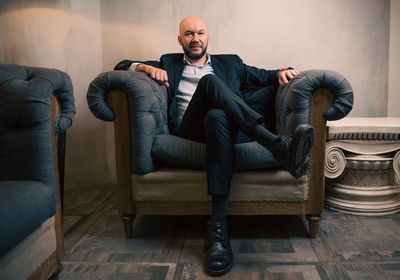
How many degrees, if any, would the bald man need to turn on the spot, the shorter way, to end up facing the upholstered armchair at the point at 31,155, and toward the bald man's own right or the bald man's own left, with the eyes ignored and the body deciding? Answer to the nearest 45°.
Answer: approximately 45° to the bald man's own right

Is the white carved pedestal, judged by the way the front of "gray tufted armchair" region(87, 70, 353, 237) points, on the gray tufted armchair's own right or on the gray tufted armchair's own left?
on the gray tufted armchair's own left

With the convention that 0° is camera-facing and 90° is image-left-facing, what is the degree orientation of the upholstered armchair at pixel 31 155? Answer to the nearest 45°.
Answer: approximately 315°

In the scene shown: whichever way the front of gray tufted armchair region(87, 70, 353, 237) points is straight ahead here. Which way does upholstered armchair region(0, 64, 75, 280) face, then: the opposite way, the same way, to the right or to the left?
to the left

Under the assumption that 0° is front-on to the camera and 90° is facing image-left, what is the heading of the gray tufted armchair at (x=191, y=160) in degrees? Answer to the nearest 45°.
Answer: approximately 0°

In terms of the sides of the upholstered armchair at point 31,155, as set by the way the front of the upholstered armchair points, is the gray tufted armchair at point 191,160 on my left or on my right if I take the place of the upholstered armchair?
on my left

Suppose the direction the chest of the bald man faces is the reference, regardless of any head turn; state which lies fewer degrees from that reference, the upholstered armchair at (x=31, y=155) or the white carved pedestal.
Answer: the upholstered armchair

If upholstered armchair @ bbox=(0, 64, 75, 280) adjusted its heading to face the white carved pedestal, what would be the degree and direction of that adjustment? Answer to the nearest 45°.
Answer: approximately 45° to its left

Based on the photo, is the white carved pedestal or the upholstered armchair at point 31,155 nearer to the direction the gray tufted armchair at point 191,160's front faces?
the upholstered armchair
